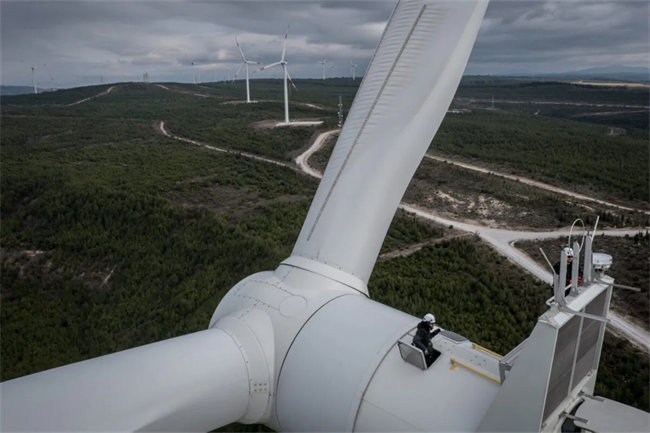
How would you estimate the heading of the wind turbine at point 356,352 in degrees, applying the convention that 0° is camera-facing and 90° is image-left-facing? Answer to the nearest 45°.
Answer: approximately 135°
